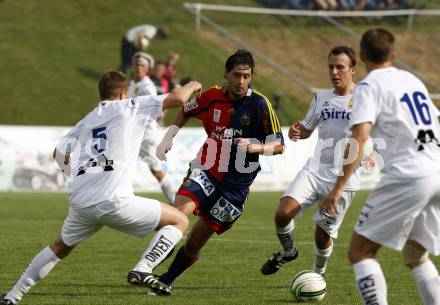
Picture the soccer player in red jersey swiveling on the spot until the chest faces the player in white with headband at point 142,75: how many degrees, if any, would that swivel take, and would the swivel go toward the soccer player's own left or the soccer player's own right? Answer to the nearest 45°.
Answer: approximately 180°

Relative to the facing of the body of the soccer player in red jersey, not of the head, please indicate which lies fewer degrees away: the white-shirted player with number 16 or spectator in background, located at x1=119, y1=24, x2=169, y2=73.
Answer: the white-shirted player with number 16

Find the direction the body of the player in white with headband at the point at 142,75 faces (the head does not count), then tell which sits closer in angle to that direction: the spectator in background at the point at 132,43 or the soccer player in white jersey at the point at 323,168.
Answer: the soccer player in white jersey

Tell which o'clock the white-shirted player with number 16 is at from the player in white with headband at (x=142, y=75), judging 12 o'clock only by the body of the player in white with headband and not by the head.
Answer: The white-shirted player with number 16 is roughly at 10 o'clock from the player in white with headband.

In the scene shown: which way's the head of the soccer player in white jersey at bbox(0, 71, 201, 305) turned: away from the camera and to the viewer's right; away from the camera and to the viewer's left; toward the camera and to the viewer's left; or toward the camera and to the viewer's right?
away from the camera and to the viewer's right

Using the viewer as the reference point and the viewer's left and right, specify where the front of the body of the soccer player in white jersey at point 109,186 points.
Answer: facing away from the viewer and to the right of the viewer

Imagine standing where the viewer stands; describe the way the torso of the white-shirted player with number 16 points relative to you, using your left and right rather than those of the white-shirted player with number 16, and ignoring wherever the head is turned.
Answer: facing away from the viewer and to the left of the viewer

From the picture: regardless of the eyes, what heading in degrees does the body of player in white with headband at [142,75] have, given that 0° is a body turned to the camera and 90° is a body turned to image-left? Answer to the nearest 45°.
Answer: approximately 45°
